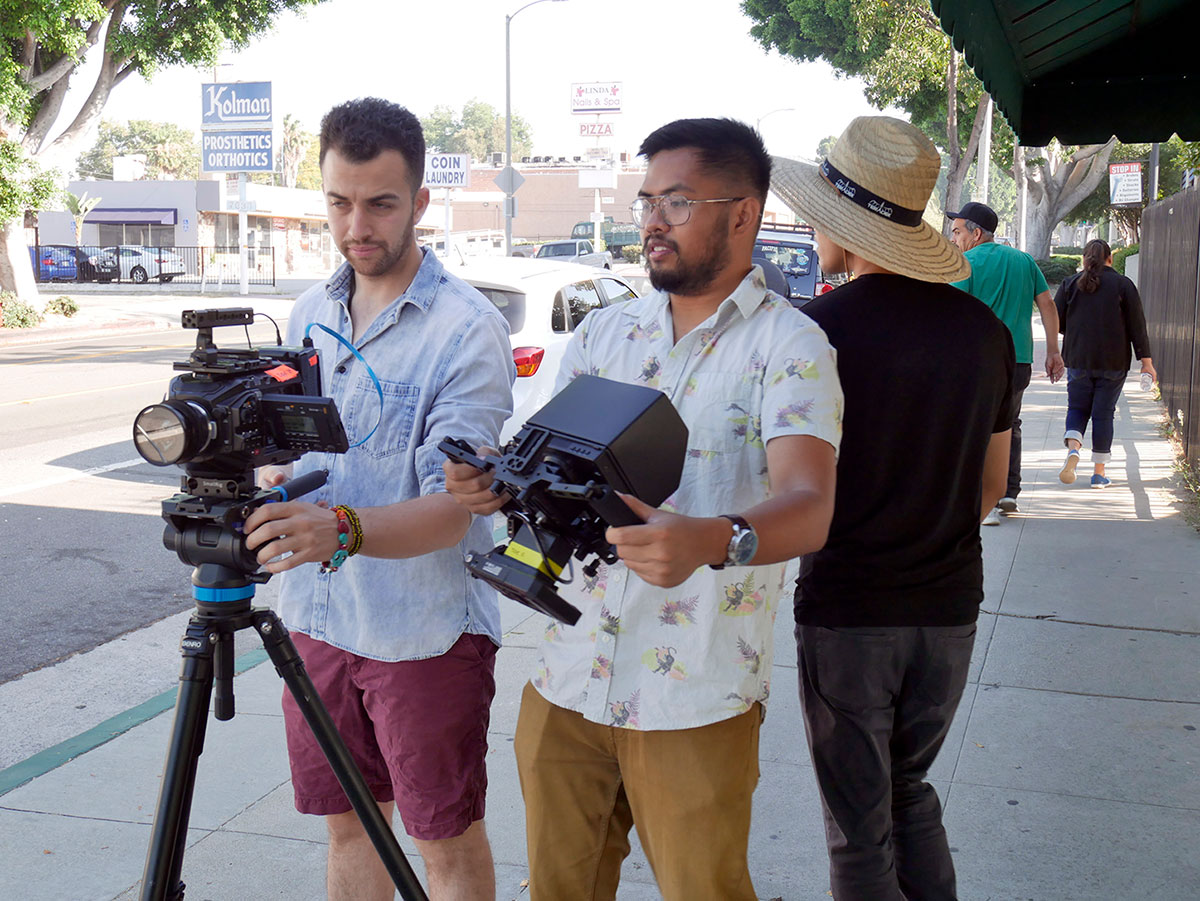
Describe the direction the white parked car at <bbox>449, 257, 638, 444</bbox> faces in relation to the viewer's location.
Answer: facing away from the viewer and to the right of the viewer

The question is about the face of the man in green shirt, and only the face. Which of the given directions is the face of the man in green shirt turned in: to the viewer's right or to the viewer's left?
to the viewer's left

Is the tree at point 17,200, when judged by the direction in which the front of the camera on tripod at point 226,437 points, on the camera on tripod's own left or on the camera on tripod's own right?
on the camera on tripod's own right

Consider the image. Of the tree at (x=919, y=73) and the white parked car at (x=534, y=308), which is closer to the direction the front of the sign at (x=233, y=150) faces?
the white parked car

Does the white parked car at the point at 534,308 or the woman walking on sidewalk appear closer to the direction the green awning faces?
the white parked car

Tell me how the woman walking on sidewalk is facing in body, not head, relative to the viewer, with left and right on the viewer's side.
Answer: facing away from the viewer

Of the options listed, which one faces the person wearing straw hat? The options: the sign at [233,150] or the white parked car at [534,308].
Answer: the sign

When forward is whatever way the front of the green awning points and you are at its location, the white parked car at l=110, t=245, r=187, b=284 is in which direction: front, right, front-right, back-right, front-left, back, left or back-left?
front-right
